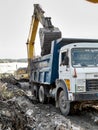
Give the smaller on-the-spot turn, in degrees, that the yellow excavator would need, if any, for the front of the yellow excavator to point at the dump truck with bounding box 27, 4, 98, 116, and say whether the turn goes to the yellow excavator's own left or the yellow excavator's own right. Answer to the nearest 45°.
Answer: approximately 45° to the yellow excavator's own right

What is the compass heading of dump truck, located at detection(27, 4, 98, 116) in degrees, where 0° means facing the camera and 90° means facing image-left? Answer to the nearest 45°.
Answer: approximately 315°

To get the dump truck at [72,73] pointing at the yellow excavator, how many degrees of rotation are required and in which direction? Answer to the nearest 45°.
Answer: approximately 135° to its left

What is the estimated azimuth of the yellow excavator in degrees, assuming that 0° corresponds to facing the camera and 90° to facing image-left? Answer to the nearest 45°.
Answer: approximately 315°
